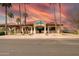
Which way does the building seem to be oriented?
toward the camera
